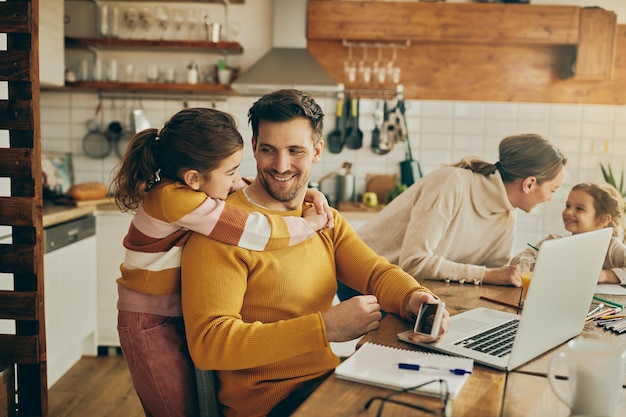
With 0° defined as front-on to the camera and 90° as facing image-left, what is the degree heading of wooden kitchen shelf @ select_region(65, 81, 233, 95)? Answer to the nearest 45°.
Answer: approximately 0°

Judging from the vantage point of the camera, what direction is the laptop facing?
facing away from the viewer and to the left of the viewer

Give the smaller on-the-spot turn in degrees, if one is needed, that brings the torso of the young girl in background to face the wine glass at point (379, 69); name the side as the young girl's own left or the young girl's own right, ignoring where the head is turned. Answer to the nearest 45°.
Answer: approximately 90° to the young girl's own right

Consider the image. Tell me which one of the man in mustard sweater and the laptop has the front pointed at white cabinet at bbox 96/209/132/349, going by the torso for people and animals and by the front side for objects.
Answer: the laptop

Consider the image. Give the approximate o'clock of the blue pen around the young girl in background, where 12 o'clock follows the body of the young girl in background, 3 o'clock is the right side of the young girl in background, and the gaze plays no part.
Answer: The blue pen is roughly at 11 o'clock from the young girl in background.

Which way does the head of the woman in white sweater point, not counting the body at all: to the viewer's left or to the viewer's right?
to the viewer's right

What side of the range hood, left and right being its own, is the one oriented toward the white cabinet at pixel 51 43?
right

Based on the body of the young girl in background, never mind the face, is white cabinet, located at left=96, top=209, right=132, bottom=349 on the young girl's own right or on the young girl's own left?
on the young girl's own right
